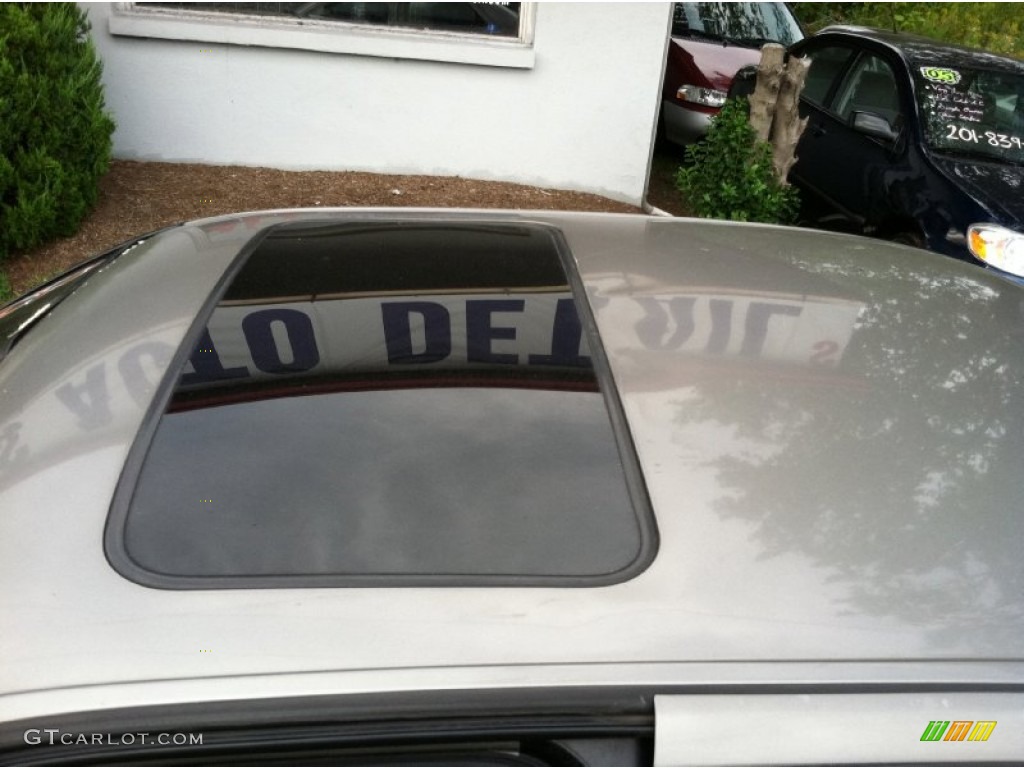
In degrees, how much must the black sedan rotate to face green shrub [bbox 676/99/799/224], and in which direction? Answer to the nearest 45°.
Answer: approximately 90° to its right

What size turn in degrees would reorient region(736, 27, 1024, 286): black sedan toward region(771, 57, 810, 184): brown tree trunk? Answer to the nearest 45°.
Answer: approximately 135° to its right

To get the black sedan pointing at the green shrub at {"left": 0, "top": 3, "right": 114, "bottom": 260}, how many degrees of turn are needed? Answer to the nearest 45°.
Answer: approximately 90° to its right

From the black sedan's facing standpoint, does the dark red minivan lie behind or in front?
behind

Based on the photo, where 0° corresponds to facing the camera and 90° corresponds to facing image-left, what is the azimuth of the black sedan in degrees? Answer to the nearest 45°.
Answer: approximately 315°

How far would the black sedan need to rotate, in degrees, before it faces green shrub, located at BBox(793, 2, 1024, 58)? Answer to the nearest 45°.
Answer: approximately 135° to its left
